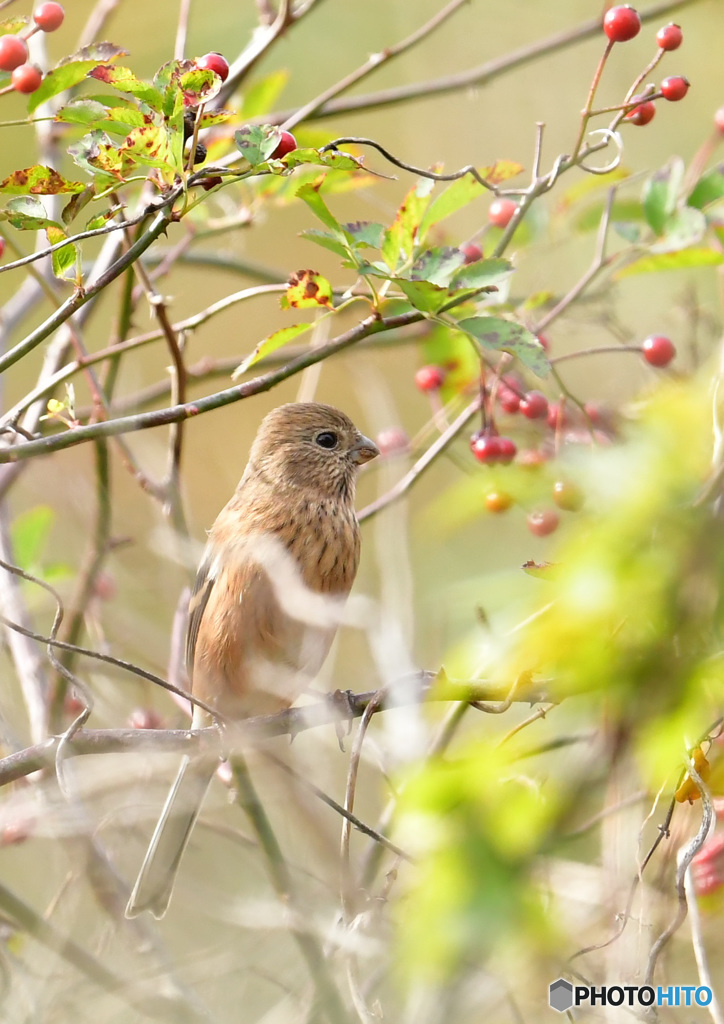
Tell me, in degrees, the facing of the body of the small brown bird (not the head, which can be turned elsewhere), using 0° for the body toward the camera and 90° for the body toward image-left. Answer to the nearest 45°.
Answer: approximately 315°

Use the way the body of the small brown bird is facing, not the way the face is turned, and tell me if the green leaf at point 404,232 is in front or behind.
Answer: in front

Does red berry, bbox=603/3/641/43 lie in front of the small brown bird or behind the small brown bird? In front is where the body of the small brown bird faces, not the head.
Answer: in front

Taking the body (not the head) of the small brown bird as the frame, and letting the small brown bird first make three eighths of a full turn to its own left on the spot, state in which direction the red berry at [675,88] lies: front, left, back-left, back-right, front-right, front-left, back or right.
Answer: back-right
